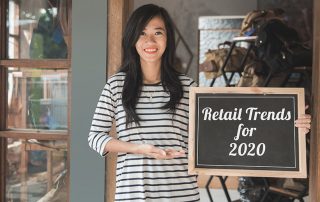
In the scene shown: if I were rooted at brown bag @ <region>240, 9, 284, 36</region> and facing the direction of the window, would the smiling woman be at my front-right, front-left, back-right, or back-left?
front-left

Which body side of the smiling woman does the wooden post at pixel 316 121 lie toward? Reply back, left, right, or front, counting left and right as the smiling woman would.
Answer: left

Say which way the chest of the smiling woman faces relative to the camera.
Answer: toward the camera

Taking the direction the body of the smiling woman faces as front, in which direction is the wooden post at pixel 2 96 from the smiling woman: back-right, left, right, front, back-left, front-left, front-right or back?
back-right

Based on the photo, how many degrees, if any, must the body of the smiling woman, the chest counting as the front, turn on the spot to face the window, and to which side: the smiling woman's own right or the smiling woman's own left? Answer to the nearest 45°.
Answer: approximately 135° to the smiling woman's own right

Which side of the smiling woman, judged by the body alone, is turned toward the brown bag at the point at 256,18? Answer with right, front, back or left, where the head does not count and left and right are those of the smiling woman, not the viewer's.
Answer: back

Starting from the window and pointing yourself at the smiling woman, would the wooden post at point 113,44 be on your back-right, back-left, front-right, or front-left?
front-left

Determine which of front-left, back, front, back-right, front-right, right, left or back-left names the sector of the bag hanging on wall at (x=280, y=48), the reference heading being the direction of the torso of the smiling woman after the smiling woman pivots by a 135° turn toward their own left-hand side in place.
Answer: front

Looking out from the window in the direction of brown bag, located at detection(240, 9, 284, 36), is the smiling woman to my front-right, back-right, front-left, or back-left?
front-right
